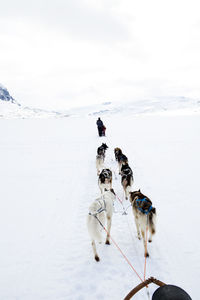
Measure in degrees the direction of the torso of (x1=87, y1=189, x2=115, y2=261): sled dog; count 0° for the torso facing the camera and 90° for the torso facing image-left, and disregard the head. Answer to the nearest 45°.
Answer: approximately 225°
